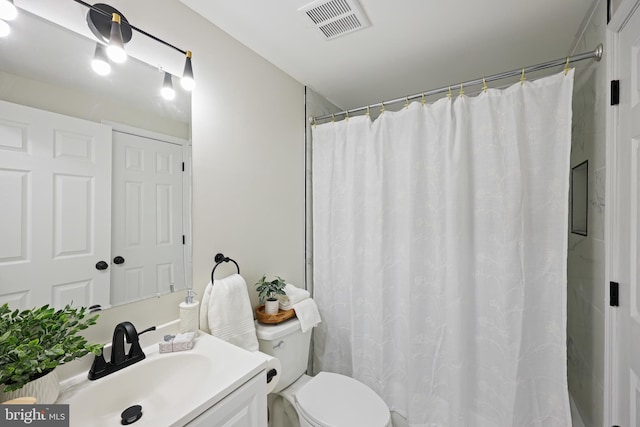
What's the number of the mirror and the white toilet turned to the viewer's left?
0

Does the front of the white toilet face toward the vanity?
no

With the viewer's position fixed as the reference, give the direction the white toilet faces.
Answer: facing the viewer and to the right of the viewer

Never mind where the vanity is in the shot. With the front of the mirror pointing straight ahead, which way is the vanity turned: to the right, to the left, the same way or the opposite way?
the same way

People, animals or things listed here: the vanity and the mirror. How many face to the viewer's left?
0

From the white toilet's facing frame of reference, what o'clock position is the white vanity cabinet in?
The white vanity cabinet is roughly at 2 o'clock from the white toilet.

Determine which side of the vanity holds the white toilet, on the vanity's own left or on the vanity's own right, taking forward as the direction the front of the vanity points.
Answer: on the vanity's own left
